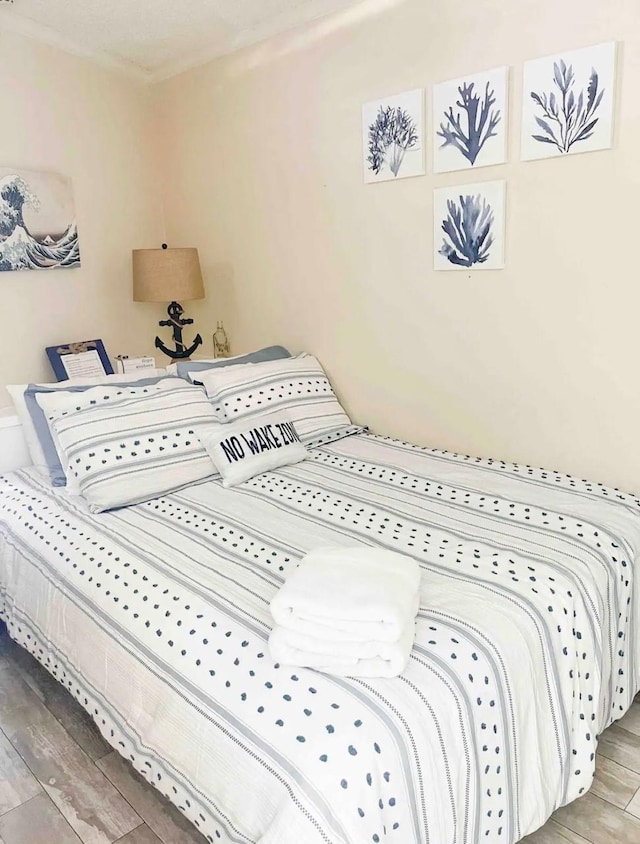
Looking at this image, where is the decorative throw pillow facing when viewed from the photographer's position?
facing the viewer and to the right of the viewer

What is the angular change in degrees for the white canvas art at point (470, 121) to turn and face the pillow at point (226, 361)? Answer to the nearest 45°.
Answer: approximately 45° to its right

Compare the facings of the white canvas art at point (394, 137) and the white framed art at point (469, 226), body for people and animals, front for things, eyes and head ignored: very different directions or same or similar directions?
same or similar directions

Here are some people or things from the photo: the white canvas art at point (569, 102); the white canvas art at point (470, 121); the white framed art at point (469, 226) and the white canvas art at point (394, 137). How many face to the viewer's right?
0

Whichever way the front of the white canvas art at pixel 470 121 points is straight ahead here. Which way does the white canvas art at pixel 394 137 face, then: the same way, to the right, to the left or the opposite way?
the same way

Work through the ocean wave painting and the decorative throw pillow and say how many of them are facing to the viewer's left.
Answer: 0

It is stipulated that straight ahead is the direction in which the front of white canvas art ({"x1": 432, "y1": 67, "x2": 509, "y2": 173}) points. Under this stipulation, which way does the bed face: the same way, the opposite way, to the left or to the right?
to the left

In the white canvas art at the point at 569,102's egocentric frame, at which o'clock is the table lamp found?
The table lamp is roughly at 2 o'clock from the white canvas art.

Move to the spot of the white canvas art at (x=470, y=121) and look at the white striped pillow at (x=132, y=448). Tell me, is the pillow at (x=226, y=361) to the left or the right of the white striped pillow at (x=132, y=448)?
right

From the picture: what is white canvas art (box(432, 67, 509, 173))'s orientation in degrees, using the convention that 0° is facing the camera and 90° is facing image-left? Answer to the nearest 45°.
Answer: approximately 45°

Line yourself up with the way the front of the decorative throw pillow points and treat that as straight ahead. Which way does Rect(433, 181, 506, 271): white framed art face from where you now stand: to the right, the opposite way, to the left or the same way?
to the right

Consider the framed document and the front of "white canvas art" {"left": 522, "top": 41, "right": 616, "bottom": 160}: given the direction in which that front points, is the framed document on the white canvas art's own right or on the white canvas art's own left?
on the white canvas art's own right

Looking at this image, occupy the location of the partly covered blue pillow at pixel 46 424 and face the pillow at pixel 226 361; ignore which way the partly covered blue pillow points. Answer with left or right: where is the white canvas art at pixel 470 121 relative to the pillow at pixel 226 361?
right

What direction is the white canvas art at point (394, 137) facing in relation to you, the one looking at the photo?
facing the viewer and to the left of the viewer

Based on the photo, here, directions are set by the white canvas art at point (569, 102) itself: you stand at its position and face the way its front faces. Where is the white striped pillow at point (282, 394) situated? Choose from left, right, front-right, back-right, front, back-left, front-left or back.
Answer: front-right
